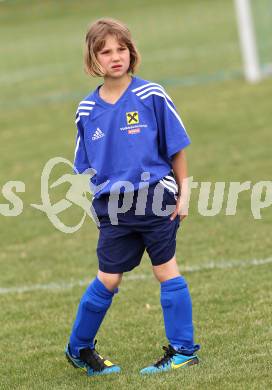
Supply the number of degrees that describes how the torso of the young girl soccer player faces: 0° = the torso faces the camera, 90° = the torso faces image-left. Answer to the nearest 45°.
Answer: approximately 0°
